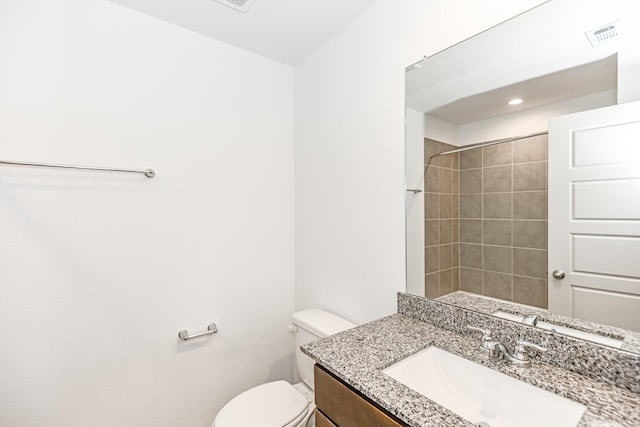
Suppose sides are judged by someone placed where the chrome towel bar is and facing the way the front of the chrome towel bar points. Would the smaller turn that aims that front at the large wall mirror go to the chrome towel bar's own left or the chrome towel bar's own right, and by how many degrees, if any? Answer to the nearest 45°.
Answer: approximately 45° to the chrome towel bar's own left

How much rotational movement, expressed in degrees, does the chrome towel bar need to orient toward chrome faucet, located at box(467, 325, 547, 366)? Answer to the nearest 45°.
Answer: approximately 45° to its left

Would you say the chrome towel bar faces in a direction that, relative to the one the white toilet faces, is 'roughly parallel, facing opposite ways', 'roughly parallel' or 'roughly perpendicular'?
roughly perpendicular

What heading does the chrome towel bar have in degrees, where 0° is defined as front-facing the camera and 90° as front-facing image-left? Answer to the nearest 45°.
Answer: approximately 0°

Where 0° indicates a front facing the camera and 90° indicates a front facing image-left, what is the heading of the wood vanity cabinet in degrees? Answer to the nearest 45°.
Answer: approximately 45°

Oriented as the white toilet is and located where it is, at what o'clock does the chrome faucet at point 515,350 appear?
The chrome faucet is roughly at 9 o'clock from the white toilet.

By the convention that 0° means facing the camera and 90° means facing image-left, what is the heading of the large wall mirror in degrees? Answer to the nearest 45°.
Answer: approximately 45°

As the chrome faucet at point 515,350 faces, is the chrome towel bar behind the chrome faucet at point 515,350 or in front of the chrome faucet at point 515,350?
in front
